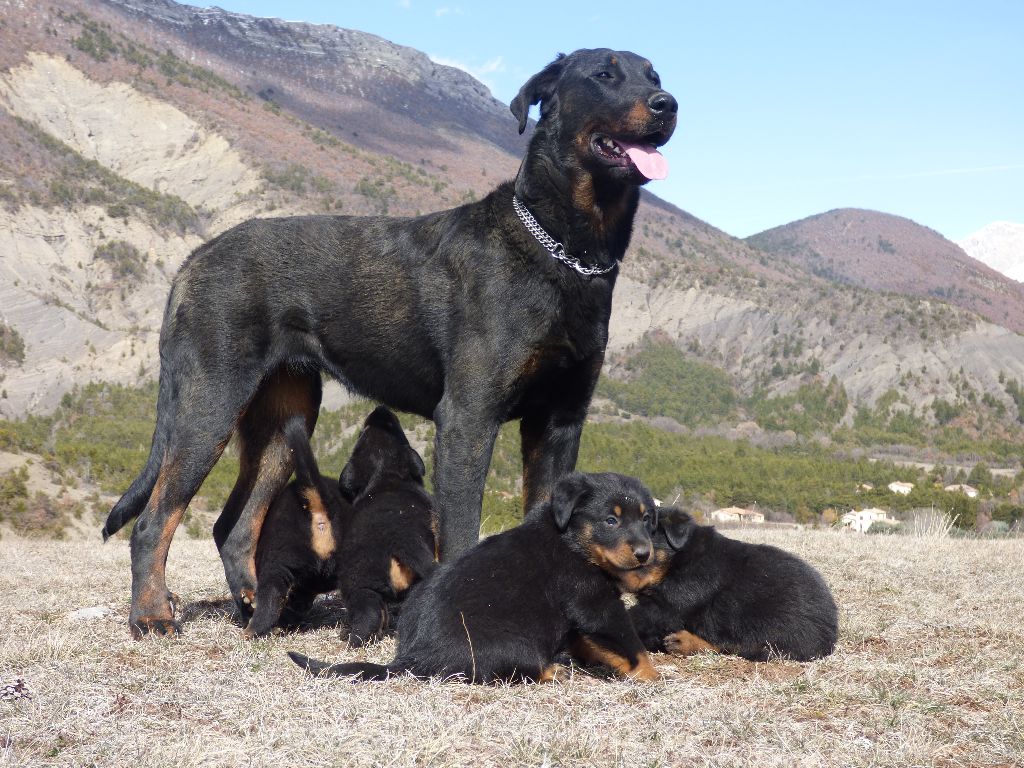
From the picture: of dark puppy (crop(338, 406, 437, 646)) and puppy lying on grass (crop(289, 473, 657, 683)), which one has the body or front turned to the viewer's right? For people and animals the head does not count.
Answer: the puppy lying on grass

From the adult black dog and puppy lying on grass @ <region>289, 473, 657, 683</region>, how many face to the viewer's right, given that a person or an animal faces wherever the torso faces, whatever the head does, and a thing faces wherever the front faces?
2

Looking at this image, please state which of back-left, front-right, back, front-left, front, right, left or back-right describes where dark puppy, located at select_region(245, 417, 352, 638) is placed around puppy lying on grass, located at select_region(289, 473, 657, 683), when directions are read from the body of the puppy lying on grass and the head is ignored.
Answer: back-left

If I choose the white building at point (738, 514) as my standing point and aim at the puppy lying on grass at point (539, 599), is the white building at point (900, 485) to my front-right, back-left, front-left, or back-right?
back-left

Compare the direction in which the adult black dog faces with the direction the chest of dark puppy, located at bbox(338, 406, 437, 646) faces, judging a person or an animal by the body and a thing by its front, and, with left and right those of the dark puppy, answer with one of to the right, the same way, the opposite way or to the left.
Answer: to the right

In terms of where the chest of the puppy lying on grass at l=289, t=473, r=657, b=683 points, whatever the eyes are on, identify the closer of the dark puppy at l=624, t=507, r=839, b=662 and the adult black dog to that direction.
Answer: the dark puppy

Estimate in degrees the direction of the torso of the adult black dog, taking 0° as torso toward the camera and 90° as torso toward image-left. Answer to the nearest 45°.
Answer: approximately 270°

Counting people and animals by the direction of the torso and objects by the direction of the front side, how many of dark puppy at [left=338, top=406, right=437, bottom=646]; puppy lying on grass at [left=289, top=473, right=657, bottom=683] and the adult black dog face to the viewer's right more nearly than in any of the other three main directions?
2

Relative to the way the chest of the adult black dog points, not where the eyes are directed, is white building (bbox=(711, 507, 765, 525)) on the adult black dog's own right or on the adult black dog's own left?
on the adult black dog's own left

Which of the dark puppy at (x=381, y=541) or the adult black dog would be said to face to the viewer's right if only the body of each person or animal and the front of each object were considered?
the adult black dog

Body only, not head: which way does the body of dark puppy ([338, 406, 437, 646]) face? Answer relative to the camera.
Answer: away from the camera

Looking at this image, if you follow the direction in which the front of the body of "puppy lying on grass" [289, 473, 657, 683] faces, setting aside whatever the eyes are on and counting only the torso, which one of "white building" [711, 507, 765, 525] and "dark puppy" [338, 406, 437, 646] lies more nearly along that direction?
the white building

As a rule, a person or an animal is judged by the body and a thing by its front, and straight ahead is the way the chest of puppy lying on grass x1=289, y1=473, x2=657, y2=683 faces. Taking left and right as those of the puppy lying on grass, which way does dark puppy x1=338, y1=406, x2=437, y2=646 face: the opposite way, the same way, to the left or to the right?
to the left

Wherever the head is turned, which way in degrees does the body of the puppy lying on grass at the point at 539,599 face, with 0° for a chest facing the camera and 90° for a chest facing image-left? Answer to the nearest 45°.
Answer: approximately 270°
